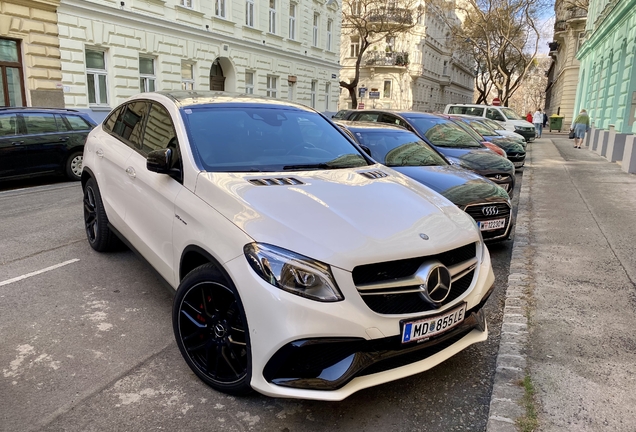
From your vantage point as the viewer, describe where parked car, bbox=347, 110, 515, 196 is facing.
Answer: facing the viewer and to the right of the viewer

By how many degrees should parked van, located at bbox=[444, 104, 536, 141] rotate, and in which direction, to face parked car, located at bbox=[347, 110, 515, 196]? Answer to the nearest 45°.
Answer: approximately 45° to its right

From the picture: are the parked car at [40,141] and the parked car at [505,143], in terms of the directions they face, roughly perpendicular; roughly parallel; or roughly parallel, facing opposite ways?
roughly perpendicular

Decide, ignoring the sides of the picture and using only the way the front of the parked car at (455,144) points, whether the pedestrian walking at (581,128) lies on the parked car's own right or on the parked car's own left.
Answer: on the parked car's own left

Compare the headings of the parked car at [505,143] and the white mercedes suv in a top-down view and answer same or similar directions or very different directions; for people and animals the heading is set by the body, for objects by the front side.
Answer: same or similar directions

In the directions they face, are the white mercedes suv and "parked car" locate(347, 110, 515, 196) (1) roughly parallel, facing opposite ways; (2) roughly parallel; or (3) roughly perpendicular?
roughly parallel

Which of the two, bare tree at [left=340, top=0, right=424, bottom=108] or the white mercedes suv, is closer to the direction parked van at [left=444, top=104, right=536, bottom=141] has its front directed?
the white mercedes suv

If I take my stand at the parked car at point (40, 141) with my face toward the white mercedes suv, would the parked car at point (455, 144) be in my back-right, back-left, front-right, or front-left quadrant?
front-left

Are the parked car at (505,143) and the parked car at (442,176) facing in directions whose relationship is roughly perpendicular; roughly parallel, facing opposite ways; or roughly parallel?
roughly parallel

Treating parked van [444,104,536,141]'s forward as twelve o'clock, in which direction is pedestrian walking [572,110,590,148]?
The pedestrian walking is roughly at 11 o'clock from the parked van.

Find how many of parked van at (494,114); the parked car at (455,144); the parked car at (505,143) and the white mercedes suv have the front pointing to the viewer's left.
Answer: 0
